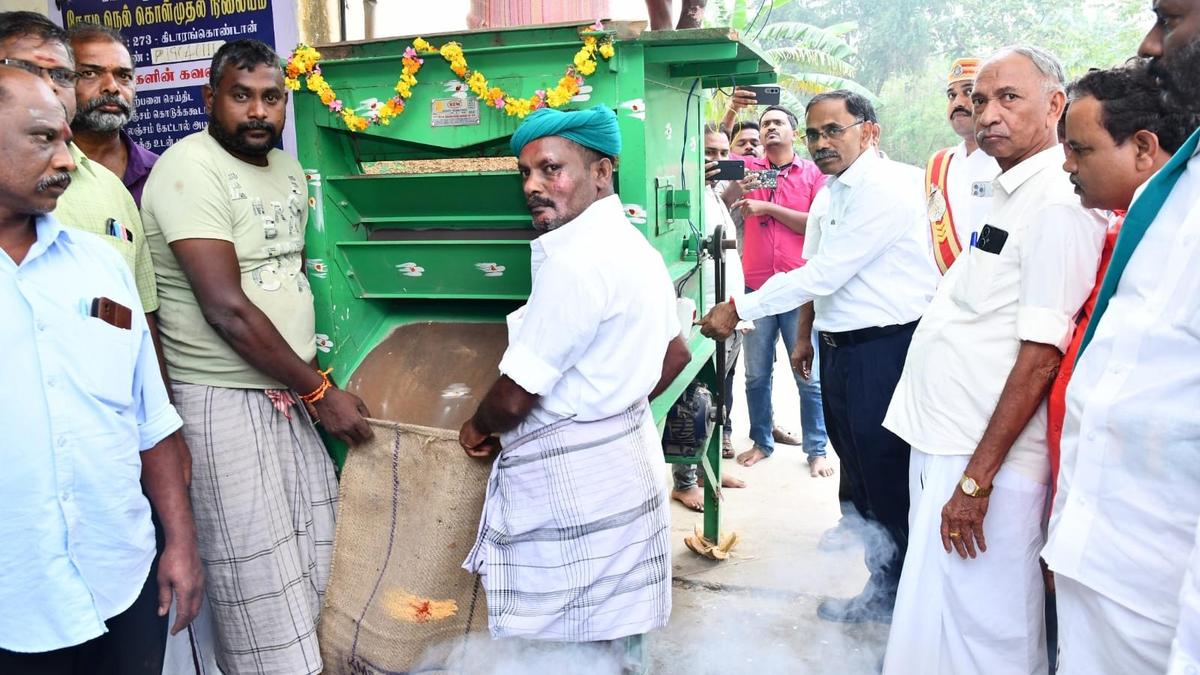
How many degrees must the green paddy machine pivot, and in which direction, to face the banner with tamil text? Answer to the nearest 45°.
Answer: approximately 135° to its right

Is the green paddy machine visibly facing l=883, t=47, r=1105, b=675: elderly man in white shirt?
no

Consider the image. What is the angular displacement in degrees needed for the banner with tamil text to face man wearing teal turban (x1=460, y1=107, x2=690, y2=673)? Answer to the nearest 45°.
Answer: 0° — it already faces them

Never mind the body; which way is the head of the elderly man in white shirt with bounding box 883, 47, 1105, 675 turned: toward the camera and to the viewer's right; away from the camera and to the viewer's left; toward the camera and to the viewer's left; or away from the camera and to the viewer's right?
toward the camera and to the viewer's left

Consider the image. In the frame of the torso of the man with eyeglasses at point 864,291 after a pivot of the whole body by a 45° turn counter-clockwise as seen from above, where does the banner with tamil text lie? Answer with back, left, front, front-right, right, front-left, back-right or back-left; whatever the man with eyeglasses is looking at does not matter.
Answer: right

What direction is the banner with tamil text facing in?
toward the camera

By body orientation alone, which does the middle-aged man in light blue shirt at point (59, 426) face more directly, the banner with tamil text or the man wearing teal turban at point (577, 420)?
the man wearing teal turban

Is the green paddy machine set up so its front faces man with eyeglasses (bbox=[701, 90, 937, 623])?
no

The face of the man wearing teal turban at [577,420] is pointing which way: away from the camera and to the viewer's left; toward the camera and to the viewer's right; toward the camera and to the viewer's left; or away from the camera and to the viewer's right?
toward the camera and to the viewer's left

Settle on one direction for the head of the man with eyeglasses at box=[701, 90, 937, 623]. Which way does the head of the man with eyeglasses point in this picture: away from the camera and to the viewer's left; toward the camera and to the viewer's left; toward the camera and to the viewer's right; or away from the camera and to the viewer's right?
toward the camera and to the viewer's left

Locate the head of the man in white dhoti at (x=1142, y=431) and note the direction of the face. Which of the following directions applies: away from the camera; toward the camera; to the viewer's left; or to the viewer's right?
to the viewer's left

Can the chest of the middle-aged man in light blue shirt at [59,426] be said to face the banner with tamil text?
no
